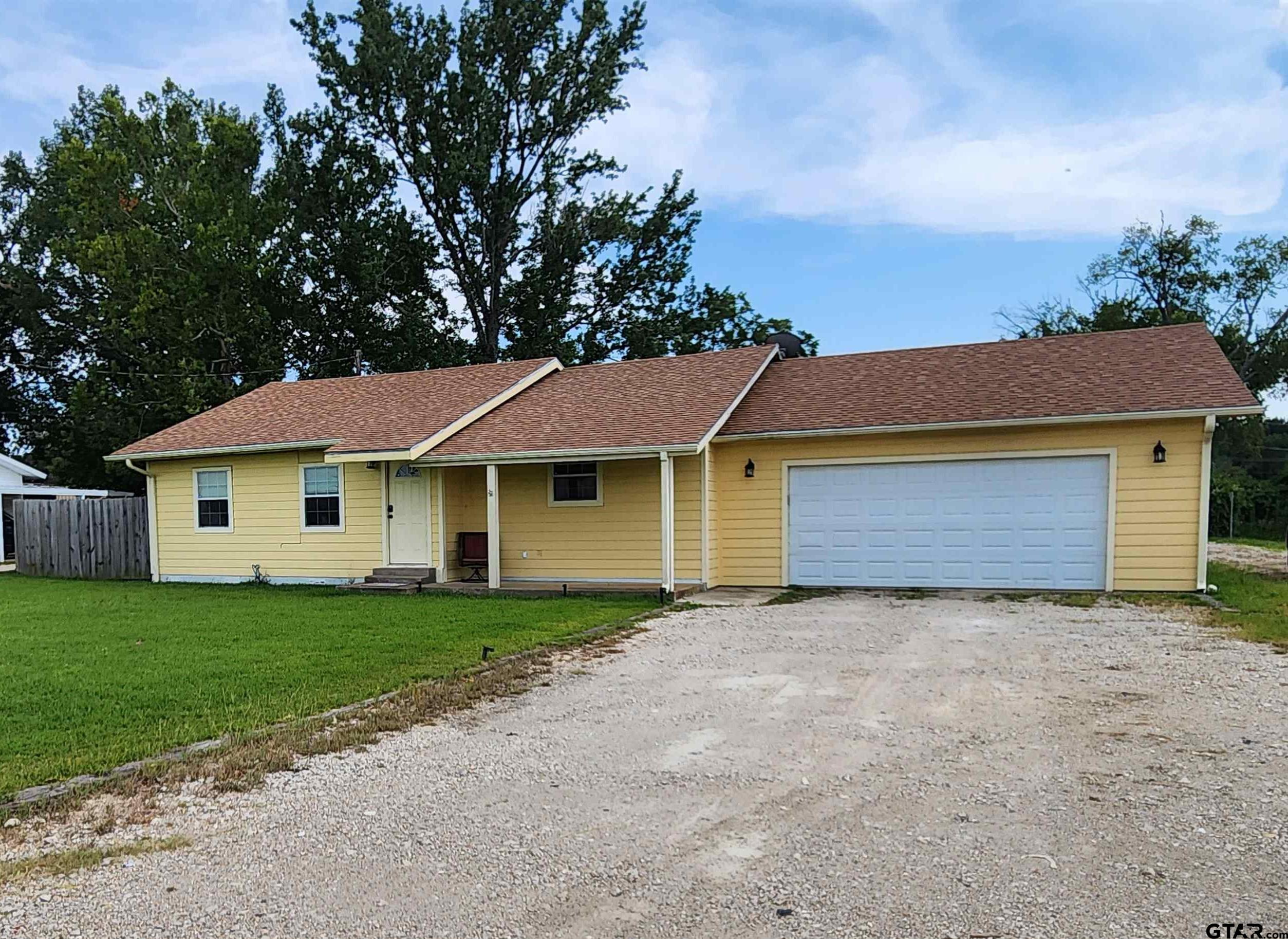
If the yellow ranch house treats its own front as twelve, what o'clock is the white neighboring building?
The white neighboring building is roughly at 4 o'clock from the yellow ranch house.

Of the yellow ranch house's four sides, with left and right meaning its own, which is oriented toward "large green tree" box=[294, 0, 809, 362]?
back

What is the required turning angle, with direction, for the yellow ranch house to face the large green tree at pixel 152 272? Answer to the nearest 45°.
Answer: approximately 135° to its right

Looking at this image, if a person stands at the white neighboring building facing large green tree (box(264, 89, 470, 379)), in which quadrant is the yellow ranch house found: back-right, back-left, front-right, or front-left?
front-right

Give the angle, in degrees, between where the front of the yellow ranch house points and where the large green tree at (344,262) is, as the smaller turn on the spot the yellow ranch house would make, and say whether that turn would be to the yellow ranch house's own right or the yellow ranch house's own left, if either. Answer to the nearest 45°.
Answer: approximately 135° to the yellow ranch house's own right

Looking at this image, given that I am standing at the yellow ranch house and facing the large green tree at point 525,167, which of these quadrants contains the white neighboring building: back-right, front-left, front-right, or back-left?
front-left

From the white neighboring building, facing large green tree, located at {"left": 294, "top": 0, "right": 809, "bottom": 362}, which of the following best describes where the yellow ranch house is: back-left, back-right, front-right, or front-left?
front-right

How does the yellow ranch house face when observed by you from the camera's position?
facing the viewer

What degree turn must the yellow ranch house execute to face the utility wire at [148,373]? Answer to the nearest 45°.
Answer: approximately 135° to its right

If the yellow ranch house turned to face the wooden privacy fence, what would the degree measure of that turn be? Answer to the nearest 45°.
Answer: approximately 90° to its right

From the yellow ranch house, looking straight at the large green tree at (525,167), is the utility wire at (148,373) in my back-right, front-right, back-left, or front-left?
front-left
